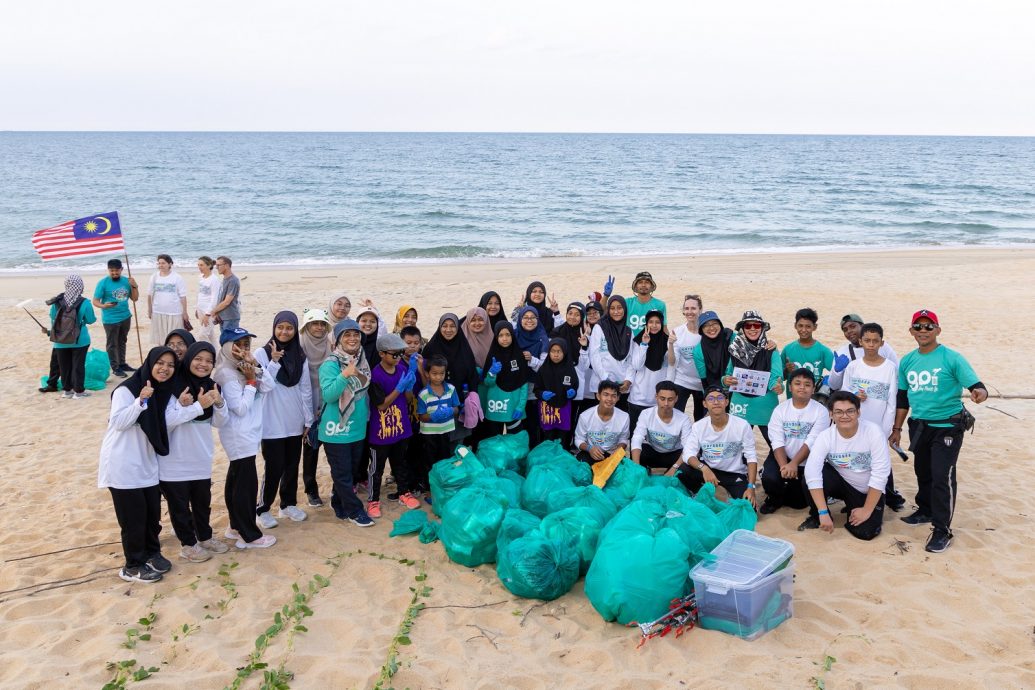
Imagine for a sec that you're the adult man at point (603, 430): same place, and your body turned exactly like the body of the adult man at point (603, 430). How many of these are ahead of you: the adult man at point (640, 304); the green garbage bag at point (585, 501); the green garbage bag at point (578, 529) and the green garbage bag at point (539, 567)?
3

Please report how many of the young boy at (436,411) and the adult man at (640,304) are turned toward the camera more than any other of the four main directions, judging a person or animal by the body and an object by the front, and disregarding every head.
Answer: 2

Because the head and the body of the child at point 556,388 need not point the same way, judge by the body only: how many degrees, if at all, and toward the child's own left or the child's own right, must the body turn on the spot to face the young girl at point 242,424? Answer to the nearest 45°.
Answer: approximately 45° to the child's own right

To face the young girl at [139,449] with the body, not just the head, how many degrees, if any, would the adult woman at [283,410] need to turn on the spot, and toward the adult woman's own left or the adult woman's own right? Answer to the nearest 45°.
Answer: approximately 90° to the adult woman's own right

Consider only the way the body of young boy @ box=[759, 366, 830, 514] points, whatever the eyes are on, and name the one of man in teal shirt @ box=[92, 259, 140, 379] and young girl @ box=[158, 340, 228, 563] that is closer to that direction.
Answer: the young girl

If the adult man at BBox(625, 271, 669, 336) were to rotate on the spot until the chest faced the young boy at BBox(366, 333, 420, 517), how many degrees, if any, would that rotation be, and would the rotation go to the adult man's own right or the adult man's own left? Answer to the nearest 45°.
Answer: approximately 45° to the adult man's own right

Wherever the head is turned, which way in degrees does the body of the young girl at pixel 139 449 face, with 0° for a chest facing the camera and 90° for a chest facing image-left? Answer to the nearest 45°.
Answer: approximately 315°

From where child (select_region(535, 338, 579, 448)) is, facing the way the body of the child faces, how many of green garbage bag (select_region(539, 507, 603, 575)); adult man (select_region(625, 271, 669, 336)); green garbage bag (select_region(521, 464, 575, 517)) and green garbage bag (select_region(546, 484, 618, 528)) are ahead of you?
3

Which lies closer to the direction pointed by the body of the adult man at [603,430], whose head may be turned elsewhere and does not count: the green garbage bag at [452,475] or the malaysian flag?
the green garbage bag
